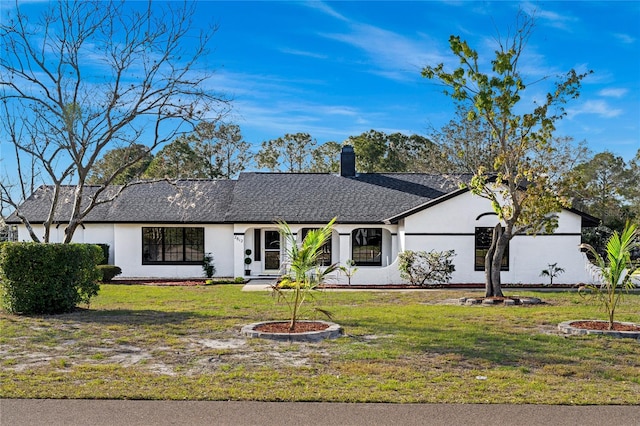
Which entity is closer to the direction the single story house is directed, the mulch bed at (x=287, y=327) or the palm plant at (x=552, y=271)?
the mulch bed

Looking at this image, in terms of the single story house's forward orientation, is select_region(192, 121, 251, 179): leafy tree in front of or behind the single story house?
behind

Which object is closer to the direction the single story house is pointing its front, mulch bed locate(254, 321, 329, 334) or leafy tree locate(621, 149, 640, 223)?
the mulch bed

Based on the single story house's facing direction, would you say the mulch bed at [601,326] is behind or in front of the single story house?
in front

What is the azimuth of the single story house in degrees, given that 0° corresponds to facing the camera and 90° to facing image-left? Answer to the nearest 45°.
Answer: approximately 0°

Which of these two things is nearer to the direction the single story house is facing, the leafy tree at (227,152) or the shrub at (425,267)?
the shrub

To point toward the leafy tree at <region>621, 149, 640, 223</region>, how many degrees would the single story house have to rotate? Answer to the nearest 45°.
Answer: approximately 135° to its left

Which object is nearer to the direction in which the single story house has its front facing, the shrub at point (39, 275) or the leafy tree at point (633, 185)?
the shrub
